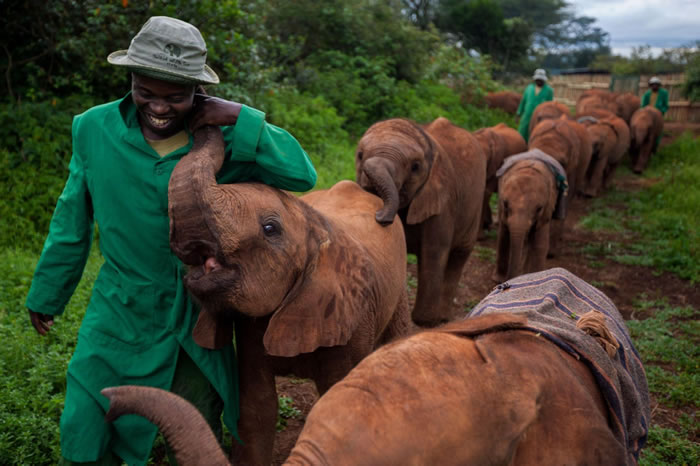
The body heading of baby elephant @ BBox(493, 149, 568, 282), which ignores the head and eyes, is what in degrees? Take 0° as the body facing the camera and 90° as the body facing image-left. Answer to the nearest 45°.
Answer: approximately 0°

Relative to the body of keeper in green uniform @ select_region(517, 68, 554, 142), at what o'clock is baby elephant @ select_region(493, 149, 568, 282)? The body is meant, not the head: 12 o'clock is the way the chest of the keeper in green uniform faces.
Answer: The baby elephant is roughly at 12 o'clock from the keeper in green uniform.

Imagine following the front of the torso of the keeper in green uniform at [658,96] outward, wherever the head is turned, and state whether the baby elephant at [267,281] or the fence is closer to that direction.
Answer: the baby elephant

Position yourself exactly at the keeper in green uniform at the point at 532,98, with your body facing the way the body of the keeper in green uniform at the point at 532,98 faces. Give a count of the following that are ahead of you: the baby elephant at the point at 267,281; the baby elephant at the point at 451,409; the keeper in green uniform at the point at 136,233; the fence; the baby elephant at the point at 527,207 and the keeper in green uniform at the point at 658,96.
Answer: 4

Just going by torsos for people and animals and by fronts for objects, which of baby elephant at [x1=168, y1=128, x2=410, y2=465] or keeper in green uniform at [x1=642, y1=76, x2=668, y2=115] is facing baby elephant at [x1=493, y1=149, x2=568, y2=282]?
the keeper in green uniform

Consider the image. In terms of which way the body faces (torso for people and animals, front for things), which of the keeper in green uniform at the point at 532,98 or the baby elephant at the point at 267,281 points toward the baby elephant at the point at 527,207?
the keeper in green uniform

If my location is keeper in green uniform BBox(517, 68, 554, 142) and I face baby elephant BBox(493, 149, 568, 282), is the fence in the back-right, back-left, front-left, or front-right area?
back-left

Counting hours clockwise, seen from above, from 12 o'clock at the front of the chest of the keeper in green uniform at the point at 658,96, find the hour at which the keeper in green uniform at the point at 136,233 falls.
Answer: the keeper in green uniform at the point at 136,233 is roughly at 12 o'clock from the keeper in green uniform at the point at 658,96.

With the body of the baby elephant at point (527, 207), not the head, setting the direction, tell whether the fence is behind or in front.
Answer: behind

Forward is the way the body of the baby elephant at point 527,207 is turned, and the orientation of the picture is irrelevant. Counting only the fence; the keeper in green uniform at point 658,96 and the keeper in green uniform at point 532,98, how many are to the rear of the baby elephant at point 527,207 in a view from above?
3
